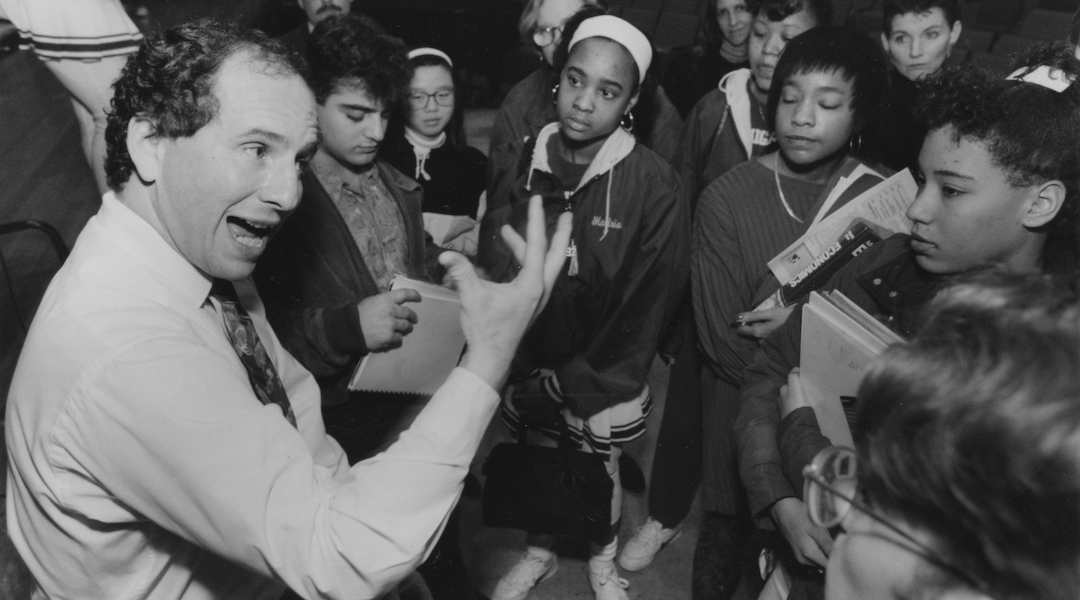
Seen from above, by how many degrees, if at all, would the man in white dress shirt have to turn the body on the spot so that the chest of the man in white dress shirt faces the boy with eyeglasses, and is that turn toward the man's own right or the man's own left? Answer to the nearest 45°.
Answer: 0° — they already face them

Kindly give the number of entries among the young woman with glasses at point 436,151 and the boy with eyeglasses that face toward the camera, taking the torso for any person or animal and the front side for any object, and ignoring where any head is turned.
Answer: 1

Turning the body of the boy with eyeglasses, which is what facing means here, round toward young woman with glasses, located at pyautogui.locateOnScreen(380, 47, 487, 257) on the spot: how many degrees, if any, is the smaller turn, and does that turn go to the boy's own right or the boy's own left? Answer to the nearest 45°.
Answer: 0° — they already face them

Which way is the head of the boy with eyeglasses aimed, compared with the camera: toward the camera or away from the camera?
away from the camera

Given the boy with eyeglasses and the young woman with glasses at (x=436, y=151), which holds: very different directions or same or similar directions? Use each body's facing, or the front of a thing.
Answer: very different directions

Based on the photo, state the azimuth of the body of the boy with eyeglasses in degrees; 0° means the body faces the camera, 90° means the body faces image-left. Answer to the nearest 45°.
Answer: approximately 135°

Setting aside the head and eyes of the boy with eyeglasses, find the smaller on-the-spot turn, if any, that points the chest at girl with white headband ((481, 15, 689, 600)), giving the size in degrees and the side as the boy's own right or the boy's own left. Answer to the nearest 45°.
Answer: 0° — they already face them

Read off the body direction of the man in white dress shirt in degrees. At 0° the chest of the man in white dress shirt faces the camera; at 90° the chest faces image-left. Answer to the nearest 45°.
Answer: approximately 315°

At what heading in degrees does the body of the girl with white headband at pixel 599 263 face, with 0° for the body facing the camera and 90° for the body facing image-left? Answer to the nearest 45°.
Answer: approximately 45°

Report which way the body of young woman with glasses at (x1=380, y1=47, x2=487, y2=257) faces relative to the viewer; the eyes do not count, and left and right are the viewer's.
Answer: facing the viewer
